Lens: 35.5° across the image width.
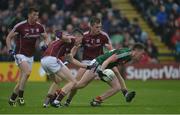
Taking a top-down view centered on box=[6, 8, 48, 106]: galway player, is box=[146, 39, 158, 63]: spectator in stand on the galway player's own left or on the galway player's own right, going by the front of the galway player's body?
on the galway player's own left

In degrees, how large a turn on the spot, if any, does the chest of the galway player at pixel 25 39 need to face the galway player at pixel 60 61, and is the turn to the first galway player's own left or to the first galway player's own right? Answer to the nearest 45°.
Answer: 0° — they already face them

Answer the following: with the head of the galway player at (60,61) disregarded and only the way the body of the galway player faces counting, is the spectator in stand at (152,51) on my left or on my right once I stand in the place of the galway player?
on my left

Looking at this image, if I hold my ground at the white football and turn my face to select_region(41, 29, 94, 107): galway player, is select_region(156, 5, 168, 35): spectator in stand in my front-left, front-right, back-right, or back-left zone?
back-right

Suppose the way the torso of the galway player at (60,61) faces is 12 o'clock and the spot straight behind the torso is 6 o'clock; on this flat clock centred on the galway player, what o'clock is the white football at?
The white football is roughly at 12 o'clock from the galway player.

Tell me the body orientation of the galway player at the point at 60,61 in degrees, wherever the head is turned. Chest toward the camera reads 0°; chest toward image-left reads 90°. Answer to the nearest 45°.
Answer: approximately 270°
